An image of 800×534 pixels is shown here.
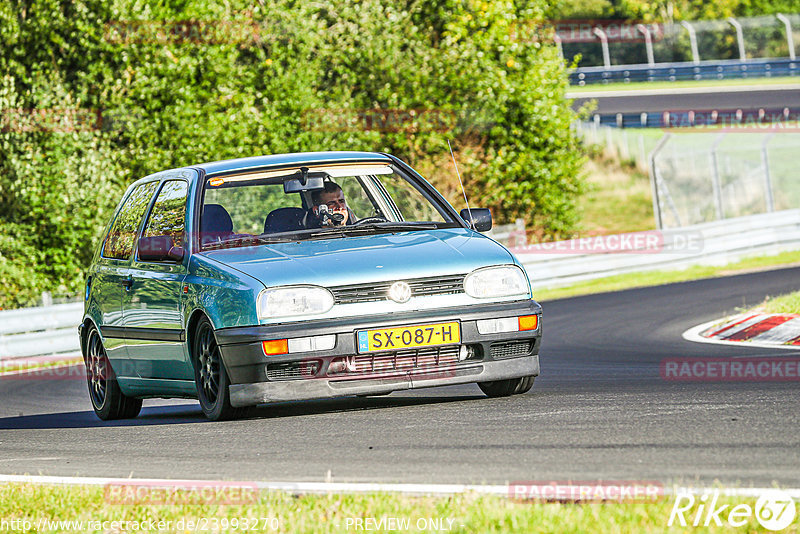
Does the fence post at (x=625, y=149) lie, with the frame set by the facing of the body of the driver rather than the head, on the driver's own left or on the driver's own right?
on the driver's own left

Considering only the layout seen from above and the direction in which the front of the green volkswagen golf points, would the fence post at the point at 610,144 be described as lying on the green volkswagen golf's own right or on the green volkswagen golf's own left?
on the green volkswagen golf's own left

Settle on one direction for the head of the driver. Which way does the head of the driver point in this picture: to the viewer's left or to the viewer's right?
to the viewer's right

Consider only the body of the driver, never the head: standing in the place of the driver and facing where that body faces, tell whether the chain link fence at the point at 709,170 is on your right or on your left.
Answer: on your left

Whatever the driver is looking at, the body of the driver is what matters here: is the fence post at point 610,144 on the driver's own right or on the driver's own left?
on the driver's own left

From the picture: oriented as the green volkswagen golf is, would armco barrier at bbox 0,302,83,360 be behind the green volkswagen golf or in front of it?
behind

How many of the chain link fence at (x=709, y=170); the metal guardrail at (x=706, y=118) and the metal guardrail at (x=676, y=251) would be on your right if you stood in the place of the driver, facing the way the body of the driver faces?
0

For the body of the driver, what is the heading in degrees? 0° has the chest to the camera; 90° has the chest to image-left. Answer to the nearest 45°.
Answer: approximately 315°

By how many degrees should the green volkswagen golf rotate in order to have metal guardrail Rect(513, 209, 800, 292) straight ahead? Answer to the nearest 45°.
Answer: approximately 90° to its left
